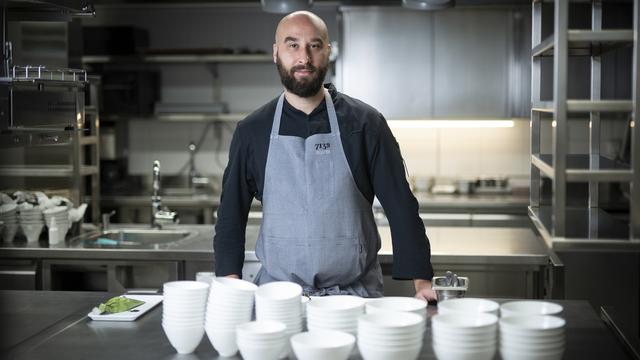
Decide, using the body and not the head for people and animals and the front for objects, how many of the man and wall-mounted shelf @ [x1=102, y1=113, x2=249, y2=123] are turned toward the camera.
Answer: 2

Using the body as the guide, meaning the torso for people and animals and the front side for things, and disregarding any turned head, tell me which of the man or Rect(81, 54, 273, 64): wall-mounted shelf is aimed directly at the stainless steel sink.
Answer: the wall-mounted shelf

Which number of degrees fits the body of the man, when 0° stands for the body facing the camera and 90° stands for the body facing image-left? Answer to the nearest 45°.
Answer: approximately 0°

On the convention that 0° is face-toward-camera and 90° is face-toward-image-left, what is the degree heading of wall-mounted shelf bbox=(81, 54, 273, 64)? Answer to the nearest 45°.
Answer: approximately 0°

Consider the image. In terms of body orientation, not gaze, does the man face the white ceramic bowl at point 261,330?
yes

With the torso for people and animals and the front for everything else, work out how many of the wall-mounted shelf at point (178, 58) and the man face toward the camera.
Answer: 2
